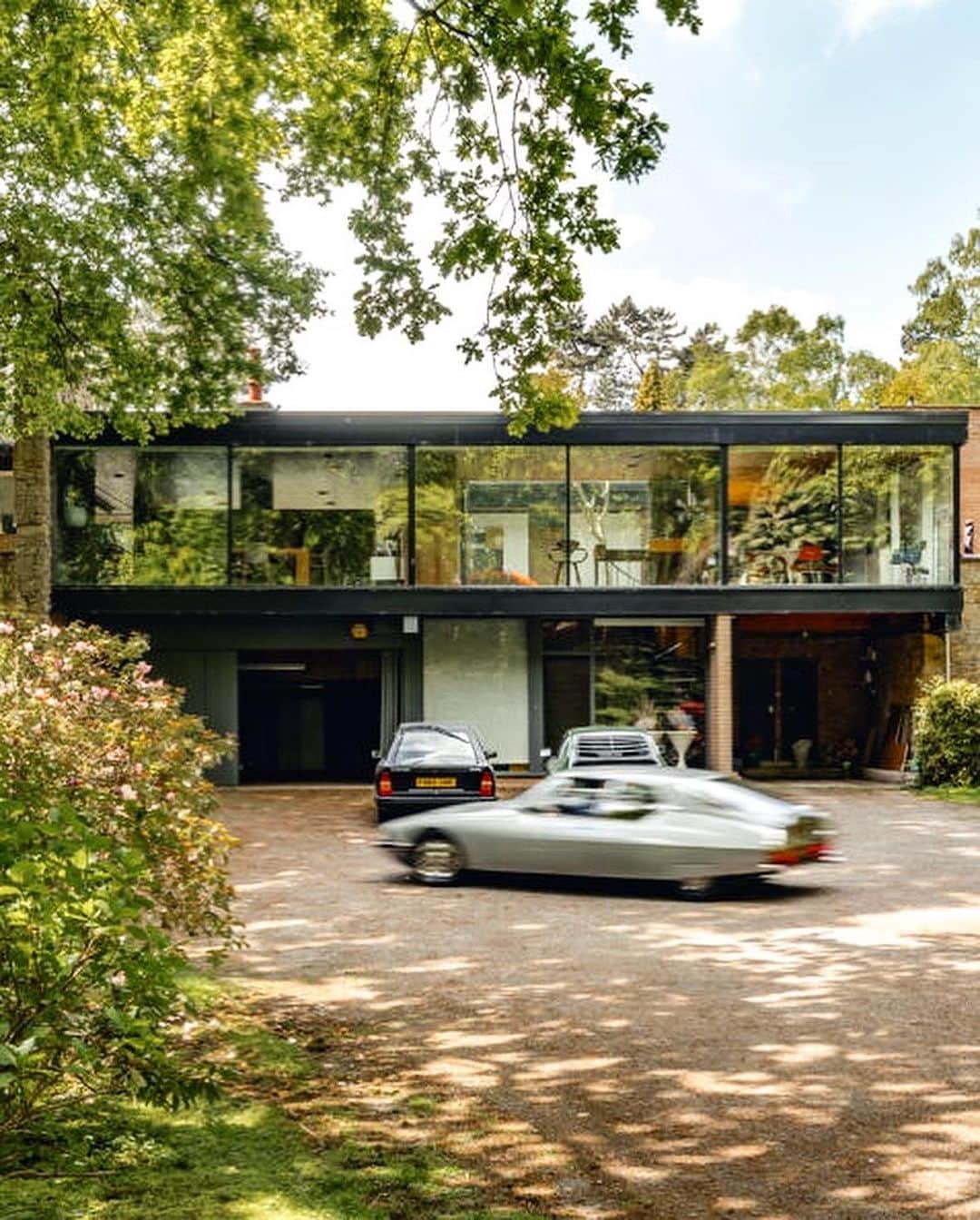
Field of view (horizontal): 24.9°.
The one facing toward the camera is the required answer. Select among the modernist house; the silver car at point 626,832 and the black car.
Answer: the modernist house

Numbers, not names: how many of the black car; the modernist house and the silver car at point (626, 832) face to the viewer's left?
1

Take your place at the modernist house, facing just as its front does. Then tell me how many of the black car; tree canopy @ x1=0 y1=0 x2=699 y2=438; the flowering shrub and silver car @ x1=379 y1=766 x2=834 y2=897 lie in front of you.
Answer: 4

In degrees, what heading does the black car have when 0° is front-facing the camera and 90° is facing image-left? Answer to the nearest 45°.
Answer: approximately 180°

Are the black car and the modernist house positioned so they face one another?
yes

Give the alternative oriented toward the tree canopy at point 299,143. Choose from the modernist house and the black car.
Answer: the modernist house

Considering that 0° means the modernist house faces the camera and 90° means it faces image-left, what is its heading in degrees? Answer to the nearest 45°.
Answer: approximately 0°

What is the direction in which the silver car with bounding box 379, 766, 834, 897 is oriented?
to the viewer's left

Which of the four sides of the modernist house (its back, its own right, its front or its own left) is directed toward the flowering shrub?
front

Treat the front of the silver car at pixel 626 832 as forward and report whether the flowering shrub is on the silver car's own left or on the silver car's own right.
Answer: on the silver car's own left

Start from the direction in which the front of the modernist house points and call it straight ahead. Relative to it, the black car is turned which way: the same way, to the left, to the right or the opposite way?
the opposite way

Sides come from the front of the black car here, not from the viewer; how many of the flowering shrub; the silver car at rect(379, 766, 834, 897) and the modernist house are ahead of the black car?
1

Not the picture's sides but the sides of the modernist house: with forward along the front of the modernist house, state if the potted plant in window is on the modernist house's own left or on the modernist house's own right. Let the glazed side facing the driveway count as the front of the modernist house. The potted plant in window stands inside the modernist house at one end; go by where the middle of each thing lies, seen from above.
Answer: on the modernist house's own right

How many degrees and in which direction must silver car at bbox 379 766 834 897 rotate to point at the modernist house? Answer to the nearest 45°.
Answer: approximately 90° to its right

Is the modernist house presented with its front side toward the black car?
yes

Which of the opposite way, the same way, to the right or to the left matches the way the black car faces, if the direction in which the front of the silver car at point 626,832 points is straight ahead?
to the right
